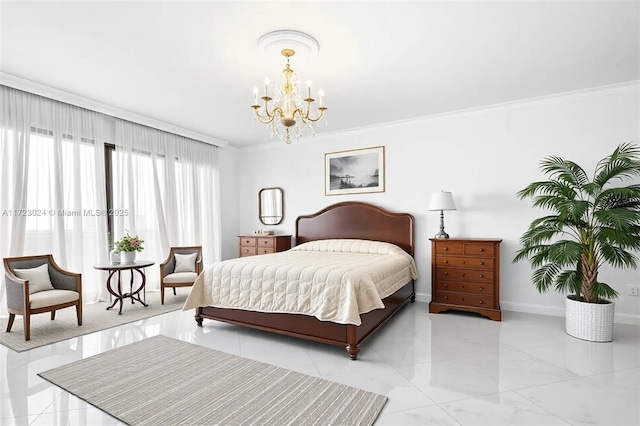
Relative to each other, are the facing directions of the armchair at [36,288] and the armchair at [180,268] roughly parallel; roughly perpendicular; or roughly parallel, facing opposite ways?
roughly perpendicular

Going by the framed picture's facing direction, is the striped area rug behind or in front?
in front

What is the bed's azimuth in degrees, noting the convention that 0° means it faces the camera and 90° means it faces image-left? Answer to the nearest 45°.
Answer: approximately 45°

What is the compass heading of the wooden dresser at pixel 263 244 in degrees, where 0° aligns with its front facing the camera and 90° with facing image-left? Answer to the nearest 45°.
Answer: approximately 45°

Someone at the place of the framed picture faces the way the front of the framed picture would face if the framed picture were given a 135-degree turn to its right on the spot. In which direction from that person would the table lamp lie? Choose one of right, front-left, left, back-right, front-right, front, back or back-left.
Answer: back-right

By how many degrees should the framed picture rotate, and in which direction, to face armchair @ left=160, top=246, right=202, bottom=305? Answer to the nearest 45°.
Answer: approximately 45° to its right

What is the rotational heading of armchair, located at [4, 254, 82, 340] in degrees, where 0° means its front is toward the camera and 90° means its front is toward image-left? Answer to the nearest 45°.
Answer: approximately 315°
